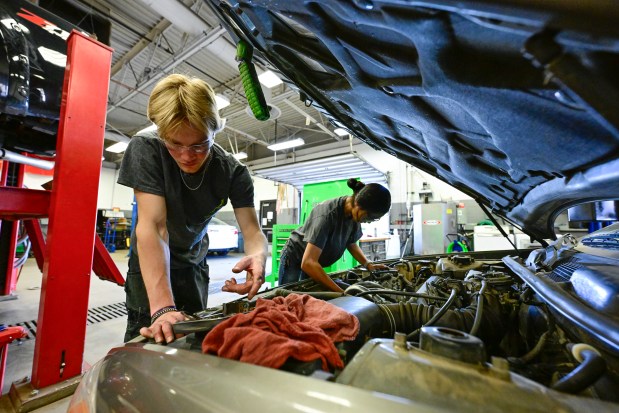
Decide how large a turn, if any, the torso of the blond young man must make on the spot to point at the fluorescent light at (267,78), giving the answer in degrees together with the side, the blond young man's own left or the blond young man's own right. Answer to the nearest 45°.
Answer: approximately 135° to the blond young man's own left

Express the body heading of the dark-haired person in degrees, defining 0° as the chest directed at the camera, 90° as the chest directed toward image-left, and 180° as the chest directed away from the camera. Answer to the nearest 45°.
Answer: approximately 315°

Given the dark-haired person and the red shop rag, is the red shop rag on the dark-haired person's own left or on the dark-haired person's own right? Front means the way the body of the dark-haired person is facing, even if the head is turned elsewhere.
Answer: on the dark-haired person's own right

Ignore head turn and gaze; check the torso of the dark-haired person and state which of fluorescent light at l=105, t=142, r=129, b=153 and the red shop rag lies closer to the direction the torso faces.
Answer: the red shop rag

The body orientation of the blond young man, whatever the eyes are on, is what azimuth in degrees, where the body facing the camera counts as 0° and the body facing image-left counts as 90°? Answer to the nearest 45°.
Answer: approximately 315°

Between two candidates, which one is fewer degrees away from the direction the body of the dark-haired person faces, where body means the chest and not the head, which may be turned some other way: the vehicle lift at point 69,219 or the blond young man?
the blond young man

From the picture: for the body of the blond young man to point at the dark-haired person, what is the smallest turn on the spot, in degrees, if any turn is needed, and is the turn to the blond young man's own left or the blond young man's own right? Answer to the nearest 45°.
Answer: approximately 90° to the blond young man's own left

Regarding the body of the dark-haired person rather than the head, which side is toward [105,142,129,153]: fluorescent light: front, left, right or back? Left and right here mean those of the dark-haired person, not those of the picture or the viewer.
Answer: back
